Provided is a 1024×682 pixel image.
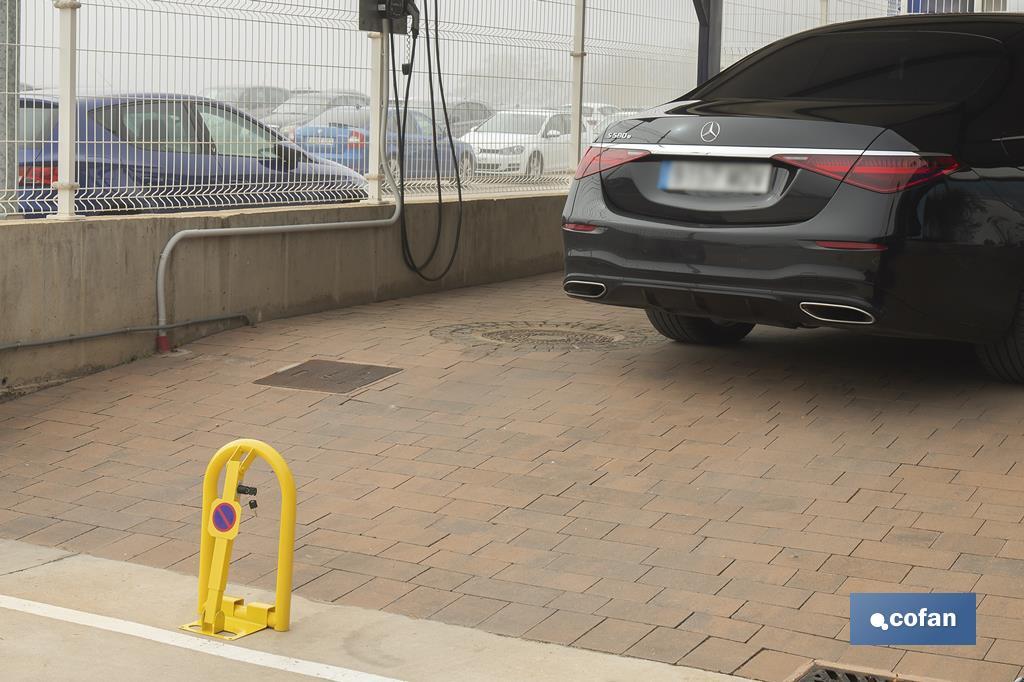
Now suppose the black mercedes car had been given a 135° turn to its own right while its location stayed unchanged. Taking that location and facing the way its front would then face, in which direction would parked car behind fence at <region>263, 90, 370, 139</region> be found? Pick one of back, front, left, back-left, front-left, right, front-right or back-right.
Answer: back-right

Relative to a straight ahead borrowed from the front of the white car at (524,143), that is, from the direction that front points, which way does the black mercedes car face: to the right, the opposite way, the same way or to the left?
the opposite way

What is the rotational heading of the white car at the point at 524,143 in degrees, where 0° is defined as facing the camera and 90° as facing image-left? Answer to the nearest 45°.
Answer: approximately 45°

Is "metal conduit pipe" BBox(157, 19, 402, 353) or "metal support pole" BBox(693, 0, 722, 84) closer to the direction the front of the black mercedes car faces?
the metal support pole

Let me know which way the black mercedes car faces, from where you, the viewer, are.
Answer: facing away from the viewer and to the right of the viewer

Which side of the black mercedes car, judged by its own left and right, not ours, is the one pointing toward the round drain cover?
left

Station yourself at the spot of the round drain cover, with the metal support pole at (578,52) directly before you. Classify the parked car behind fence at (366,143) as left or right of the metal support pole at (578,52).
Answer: left
